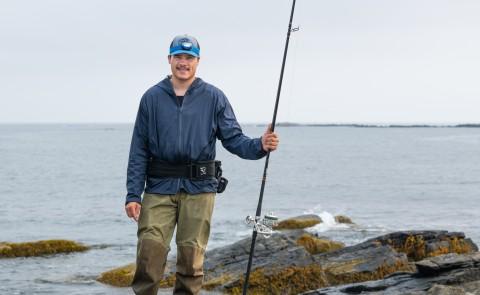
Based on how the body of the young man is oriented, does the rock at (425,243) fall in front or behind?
behind

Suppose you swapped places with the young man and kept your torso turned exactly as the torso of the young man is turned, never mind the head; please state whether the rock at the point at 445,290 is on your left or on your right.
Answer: on your left

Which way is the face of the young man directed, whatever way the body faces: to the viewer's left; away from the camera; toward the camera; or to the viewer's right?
toward the camera

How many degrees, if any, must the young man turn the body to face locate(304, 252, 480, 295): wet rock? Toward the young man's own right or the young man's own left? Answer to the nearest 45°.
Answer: approximately 135° to the young man's own left

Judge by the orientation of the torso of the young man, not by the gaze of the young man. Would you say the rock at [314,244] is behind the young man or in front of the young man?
behind

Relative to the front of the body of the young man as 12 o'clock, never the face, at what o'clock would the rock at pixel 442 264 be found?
The rock is roughly at 8 o'clock from the young man.

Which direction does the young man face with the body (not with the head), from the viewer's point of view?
toward the camera

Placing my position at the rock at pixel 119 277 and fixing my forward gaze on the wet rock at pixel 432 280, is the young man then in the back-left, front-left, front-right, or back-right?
front-right

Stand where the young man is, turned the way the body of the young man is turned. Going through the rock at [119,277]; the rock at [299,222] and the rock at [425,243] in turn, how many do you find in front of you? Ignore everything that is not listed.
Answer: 0

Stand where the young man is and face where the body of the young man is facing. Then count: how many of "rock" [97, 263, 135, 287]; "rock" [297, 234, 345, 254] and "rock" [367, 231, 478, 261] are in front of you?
0

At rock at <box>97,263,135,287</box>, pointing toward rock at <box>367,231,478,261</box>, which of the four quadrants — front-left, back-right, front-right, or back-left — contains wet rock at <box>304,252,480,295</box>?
front-right
